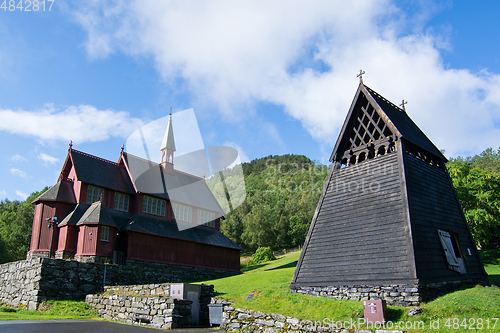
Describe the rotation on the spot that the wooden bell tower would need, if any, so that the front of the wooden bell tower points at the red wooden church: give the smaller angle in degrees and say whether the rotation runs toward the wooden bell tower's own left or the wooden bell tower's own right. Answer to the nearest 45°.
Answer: approximately 135° to the wooden bell tower's own right

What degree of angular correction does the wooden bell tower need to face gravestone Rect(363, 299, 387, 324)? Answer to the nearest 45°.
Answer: approximately 45° to its right

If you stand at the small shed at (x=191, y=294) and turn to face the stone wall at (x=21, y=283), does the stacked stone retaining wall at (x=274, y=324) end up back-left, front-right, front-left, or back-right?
back-left
